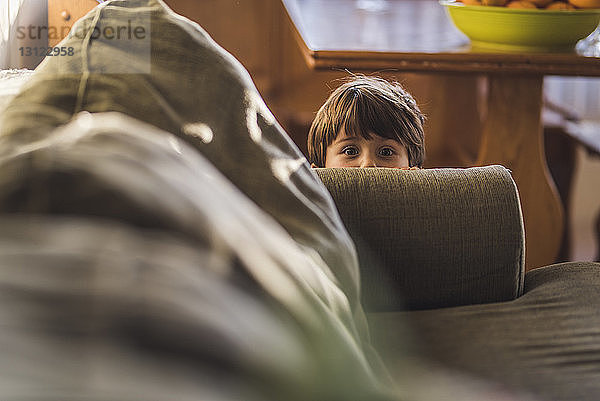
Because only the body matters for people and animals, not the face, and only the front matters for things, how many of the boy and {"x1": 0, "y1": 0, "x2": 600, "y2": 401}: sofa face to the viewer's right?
1

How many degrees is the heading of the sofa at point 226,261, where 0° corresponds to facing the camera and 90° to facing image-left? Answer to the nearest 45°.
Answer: approximately 270°

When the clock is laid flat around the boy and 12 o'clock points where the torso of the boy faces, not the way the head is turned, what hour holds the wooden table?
The wooden table is roughly at 7 o'clock from the boy.

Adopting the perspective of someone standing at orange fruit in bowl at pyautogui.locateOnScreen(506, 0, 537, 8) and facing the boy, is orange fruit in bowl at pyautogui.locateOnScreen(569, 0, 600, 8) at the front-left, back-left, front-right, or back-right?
back-left

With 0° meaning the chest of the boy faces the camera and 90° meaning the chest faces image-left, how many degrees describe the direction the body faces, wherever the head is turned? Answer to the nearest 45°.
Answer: approximately 0°

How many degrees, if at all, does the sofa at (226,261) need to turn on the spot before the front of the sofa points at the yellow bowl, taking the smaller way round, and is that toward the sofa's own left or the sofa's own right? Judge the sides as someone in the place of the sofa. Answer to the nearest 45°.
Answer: approximately 45° to the sofa's own left

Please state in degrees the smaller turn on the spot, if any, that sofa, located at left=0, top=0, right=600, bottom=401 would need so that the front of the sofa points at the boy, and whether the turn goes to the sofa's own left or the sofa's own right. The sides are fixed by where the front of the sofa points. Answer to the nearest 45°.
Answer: approximately 90° to the sofa's own left

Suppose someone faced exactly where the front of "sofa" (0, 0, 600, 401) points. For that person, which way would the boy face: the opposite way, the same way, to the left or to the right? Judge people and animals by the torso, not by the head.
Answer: to the right
